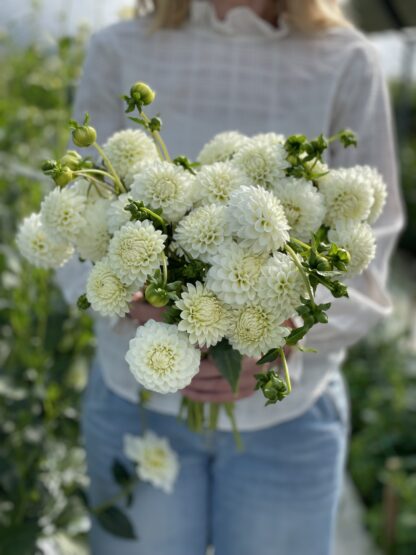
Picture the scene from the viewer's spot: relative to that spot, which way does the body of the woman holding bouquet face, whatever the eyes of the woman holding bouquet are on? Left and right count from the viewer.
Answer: facing the viewer
